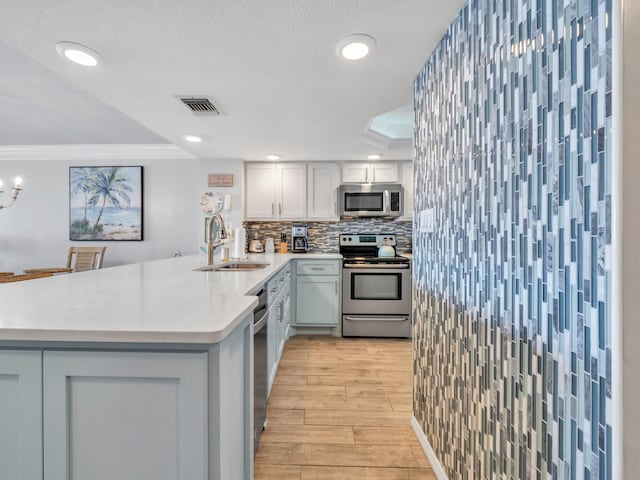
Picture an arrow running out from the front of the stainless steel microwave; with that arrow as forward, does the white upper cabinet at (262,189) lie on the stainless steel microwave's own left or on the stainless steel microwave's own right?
on the stainless steel microwave's own right

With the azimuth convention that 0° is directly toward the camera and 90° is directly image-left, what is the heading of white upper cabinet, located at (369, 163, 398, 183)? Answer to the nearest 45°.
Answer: approximately 0°

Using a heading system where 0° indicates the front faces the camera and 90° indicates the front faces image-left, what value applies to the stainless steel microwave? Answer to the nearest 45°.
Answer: approximately 0°

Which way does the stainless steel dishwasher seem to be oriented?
to the viewer's right

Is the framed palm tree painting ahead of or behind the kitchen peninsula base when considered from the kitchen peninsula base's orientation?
behind

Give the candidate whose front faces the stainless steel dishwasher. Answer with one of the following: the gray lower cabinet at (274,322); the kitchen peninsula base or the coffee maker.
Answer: the coffee maker

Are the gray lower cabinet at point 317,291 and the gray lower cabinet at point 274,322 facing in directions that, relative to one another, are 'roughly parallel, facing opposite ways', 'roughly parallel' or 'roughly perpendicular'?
roughly perpendicular
